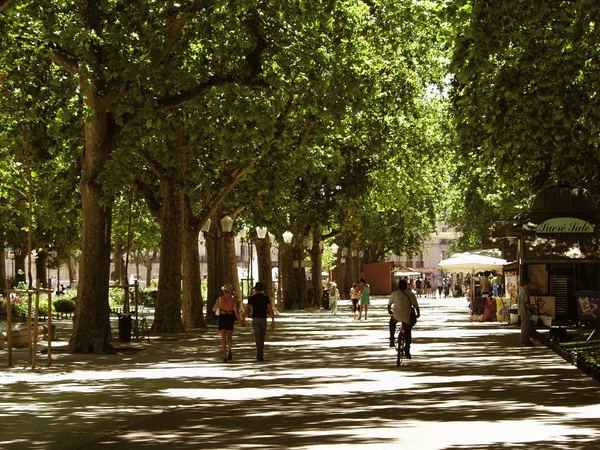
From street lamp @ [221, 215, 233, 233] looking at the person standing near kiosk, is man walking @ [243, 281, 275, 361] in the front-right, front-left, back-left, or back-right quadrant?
front-right

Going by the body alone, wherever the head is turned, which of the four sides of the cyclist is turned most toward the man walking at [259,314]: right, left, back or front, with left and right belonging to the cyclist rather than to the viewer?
left

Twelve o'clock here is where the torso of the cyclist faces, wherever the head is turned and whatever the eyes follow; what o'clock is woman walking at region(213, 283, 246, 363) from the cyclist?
The woman walking is roughly at 9 o'clock from the cyclist.

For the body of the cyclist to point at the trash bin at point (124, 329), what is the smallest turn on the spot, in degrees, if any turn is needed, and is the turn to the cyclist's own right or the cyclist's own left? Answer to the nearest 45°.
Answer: approximately 45° to the cyclist's own left

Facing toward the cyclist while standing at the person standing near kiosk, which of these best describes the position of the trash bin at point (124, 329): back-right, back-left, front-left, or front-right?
front-right

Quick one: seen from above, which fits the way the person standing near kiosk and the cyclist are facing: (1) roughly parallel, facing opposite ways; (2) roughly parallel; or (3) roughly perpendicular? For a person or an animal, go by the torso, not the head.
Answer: roughly perpendicular

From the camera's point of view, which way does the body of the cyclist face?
away from the camera
